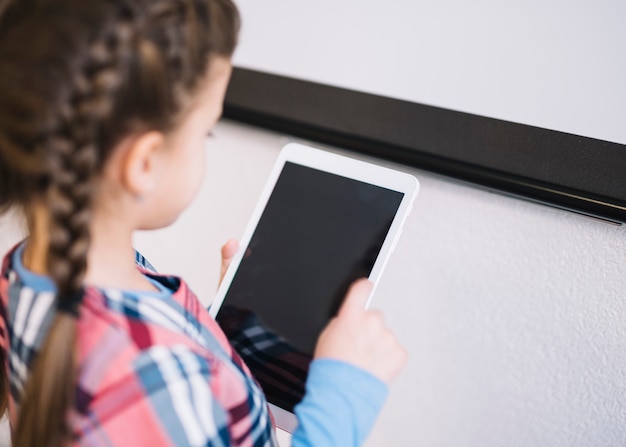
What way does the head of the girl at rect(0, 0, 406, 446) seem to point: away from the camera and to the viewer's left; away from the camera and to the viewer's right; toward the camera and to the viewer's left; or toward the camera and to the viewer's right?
away from the camera and to the viewer's right

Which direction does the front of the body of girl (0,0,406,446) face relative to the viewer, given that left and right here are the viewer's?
facing away from the viewer and to the right of the viewer
